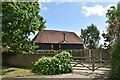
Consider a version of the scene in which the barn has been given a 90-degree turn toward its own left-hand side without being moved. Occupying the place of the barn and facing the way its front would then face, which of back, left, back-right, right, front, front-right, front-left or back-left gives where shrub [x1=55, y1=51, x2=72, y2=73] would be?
right

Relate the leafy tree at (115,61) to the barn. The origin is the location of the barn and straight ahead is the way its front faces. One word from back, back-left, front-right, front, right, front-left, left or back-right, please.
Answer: front

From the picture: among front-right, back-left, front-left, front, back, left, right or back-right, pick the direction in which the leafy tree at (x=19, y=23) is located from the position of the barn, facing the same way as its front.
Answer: front

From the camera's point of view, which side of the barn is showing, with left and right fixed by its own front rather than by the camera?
front

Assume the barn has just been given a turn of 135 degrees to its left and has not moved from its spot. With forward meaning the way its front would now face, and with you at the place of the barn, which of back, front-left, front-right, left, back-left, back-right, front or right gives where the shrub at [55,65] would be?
back-right
